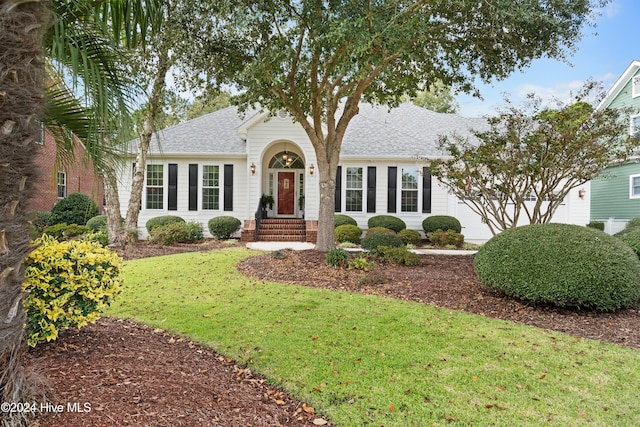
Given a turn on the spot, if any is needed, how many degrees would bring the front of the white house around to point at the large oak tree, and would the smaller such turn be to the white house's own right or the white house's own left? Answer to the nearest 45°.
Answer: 0° — it already faces it

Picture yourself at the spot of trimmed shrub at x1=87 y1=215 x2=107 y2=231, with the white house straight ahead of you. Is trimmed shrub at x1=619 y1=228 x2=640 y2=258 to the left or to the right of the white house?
right

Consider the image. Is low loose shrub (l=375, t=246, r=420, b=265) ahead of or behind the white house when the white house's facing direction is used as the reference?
ahead

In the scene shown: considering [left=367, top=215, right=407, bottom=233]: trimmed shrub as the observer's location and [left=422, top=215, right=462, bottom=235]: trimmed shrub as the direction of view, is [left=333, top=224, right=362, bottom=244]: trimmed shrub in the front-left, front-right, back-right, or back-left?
back-right

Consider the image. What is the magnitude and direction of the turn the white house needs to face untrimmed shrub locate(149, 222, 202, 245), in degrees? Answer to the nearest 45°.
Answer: approximately 45° to its right

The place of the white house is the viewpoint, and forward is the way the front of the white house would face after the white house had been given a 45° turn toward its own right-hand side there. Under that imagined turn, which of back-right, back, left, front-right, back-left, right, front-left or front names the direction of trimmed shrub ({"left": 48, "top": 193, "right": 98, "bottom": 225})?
front-right

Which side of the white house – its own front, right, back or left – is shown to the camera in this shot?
front

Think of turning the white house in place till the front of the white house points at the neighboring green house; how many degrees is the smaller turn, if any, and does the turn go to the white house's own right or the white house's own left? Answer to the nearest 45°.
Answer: approximately 90° to the white house's own left

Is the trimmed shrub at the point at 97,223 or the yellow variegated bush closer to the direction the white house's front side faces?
the yellow variegated bush

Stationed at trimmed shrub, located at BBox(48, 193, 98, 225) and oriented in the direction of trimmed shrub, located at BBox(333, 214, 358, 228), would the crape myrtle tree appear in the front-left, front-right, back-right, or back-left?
front-right

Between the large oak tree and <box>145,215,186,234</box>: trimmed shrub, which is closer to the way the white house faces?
the large oak tree

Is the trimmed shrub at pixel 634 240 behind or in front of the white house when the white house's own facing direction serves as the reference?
in front
